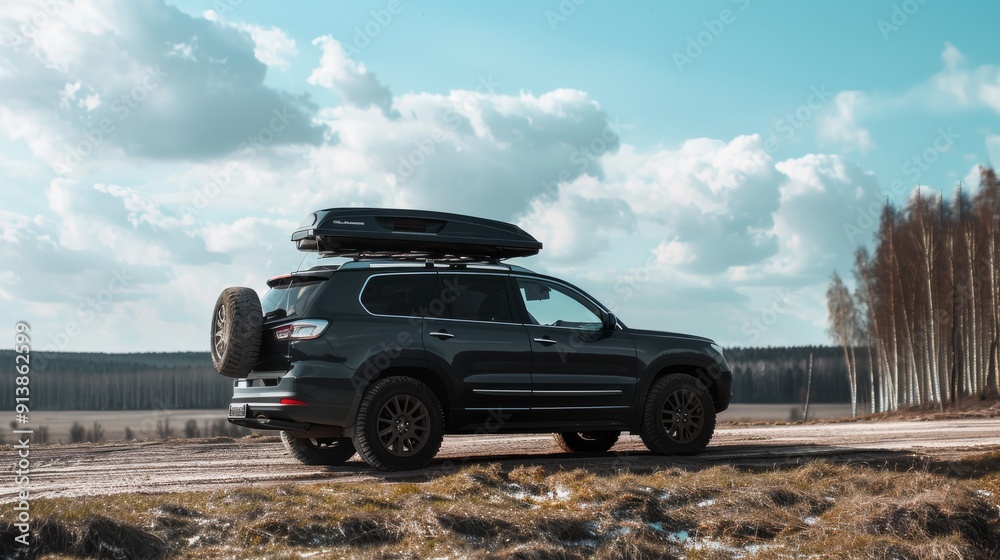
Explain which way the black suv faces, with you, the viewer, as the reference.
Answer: facing away from the viewer and to the right of the viewer
